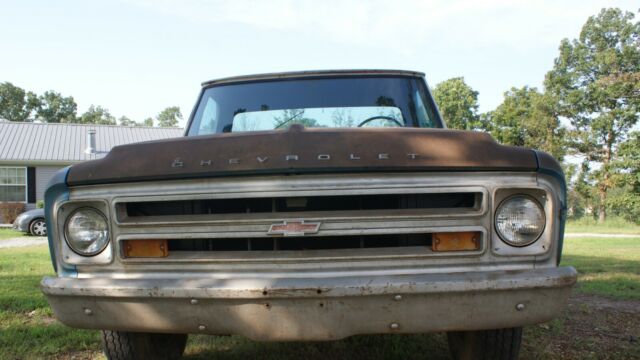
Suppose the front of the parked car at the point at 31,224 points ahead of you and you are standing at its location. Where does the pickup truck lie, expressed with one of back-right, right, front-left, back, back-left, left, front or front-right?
left

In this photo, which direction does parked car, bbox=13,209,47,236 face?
to the viewer's left

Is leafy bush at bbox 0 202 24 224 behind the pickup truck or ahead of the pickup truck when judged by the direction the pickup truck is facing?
behind

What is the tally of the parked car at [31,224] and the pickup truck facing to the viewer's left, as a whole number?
1

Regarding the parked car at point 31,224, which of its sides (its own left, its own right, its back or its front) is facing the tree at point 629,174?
back

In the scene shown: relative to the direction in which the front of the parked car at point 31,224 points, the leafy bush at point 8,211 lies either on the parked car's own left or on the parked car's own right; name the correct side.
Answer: on the parked car's own right

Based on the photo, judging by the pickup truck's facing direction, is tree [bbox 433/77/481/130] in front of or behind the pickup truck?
behind

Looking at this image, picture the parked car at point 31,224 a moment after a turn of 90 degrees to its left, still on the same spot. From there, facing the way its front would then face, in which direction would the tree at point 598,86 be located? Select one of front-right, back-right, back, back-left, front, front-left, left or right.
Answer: left

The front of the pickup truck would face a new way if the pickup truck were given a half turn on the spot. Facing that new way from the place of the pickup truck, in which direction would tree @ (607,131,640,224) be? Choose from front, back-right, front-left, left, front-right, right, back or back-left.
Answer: front-right

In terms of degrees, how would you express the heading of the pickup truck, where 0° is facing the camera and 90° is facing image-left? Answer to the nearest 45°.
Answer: approximately 0°
